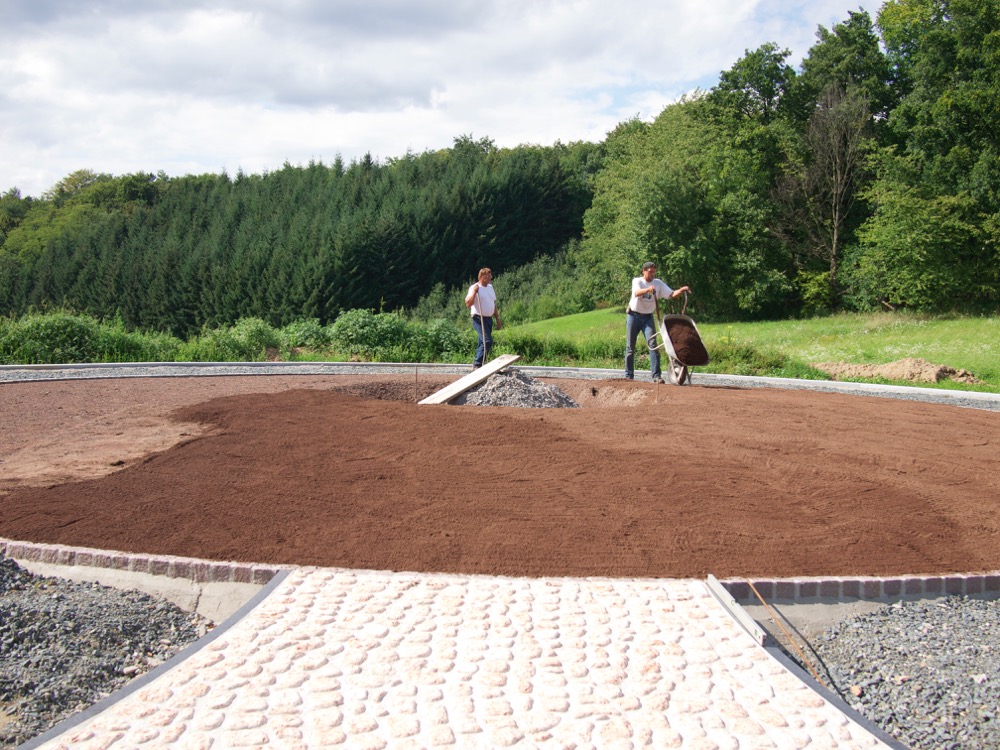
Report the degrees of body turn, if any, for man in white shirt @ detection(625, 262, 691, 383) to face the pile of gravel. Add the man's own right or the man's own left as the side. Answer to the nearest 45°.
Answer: approximately 90° to the man's own right

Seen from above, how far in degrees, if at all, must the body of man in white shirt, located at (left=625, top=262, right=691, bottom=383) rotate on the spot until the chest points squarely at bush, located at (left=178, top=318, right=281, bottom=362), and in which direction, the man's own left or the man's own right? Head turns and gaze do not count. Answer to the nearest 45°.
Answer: approximately 180°

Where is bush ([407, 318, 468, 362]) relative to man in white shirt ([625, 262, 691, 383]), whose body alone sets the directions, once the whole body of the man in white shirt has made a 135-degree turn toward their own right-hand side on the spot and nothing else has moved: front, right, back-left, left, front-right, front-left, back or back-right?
front-right

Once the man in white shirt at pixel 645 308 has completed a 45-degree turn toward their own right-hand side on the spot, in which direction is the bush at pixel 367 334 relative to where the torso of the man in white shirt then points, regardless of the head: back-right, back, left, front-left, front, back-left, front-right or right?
back-right

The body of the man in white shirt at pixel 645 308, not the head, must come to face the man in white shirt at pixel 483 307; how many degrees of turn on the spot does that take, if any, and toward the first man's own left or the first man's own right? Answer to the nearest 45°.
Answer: approximately 135° to the first man's own right

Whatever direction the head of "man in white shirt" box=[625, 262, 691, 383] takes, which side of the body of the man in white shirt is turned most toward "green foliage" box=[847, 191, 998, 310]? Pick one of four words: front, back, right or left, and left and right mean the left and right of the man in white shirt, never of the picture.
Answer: left

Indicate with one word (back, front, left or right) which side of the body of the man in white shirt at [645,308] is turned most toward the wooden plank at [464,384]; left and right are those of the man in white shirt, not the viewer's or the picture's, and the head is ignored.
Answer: right

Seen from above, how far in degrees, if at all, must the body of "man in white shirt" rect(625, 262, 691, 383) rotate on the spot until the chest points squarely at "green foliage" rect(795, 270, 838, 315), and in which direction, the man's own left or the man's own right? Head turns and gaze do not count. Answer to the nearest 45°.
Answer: approximately 135° to the man's own left

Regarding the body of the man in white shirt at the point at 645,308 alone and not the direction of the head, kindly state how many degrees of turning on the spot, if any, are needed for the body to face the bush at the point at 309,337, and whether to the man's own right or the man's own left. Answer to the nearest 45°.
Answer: approximately 180°

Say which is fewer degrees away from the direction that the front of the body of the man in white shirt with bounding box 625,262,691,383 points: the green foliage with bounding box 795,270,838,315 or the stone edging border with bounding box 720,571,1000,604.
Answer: the stone edging border

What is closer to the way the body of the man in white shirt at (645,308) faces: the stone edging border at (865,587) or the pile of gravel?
the stone edging border

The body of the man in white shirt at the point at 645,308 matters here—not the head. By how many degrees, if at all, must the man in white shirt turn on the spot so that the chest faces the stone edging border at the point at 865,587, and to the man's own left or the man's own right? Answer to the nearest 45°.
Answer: approximately 45° to the man's own right

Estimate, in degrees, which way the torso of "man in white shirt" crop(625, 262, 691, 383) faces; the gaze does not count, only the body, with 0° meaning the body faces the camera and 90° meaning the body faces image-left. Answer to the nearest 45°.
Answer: approximately 315°

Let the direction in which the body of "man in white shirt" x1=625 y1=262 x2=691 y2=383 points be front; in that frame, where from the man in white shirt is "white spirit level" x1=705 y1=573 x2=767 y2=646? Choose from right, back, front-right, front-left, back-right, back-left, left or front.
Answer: front-right
